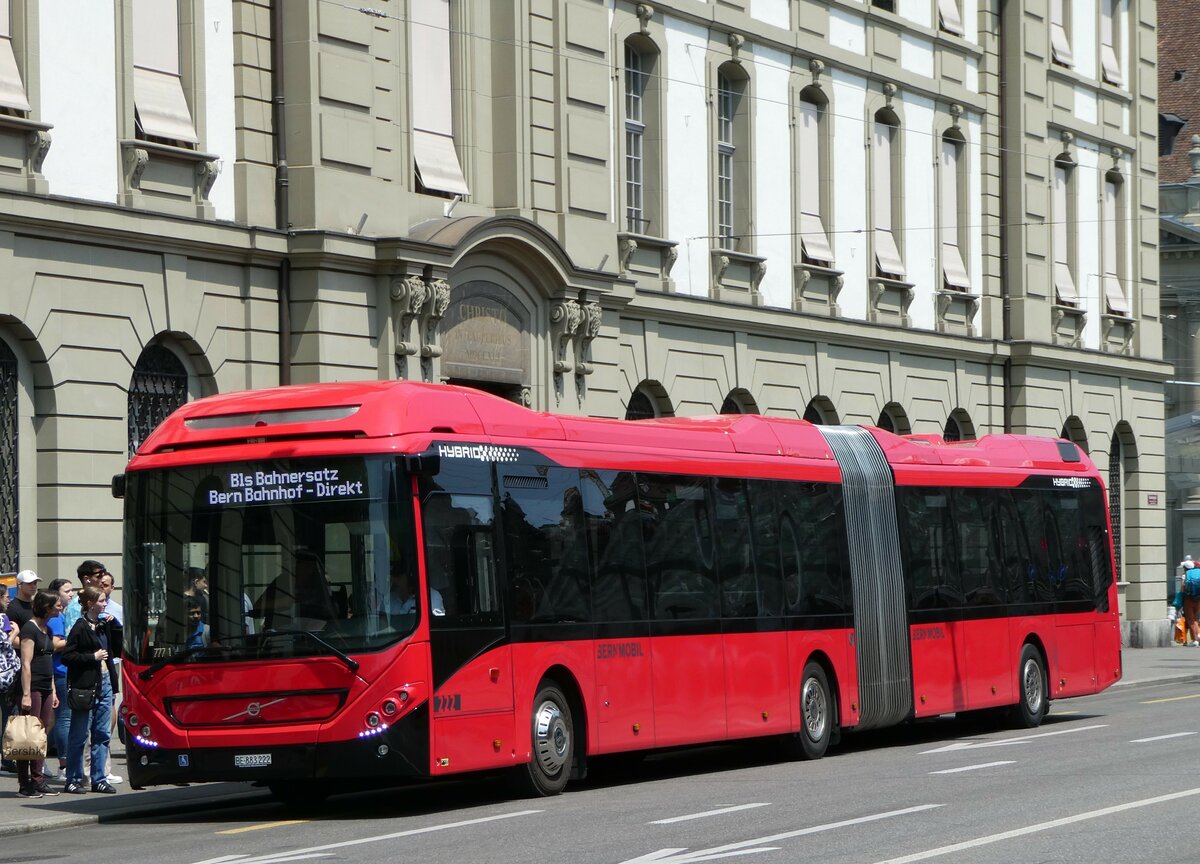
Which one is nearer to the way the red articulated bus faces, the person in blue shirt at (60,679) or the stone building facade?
the person in blue shirt

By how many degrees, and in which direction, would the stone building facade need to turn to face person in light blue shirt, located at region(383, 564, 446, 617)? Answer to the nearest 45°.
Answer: approximately 45° to its right

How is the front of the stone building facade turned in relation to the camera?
facing the viewer and to the right of the viewer

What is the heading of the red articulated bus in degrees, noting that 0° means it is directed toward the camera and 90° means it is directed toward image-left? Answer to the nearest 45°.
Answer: approximately 45°

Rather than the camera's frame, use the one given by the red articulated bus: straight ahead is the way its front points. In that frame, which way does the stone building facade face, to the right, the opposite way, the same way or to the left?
to the left
